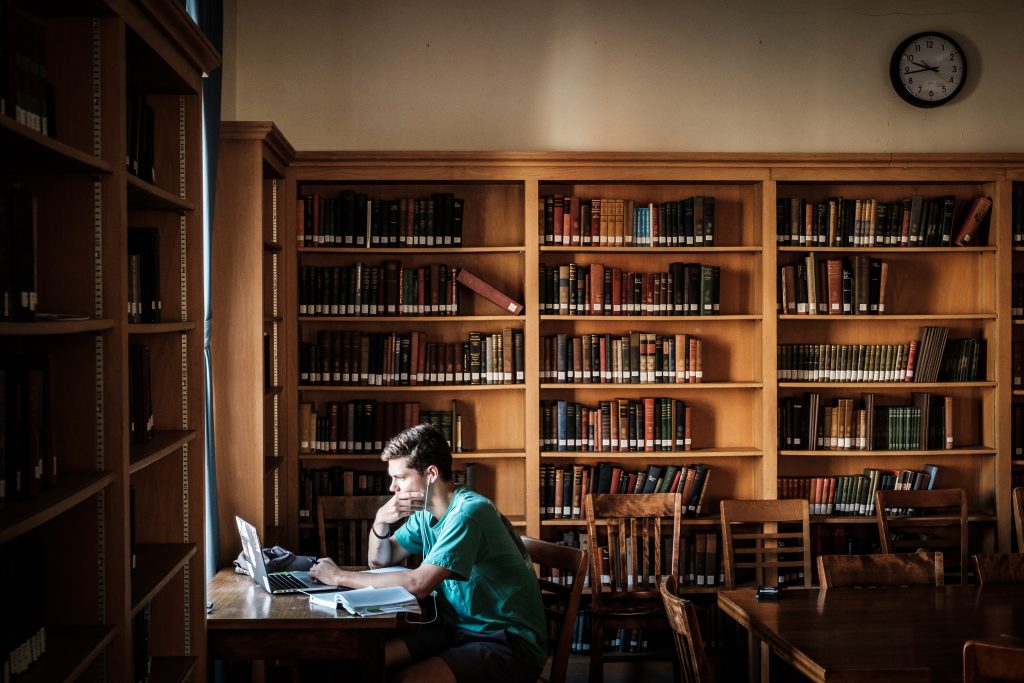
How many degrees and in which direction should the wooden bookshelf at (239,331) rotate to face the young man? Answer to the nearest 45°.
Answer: approximately 45° to its right

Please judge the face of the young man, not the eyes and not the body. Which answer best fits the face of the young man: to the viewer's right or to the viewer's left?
to the viewer's left

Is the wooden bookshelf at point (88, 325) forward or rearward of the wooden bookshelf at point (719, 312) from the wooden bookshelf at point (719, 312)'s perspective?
forward

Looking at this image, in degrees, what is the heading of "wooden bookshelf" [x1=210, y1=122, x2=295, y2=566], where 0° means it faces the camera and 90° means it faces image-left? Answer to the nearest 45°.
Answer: approximately 270°

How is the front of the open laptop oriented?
to the viewer's right

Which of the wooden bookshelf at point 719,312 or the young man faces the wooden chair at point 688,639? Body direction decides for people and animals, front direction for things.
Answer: the wooden bookshelf

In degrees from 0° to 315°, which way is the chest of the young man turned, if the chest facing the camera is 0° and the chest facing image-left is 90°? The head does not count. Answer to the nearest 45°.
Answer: approximately 90°

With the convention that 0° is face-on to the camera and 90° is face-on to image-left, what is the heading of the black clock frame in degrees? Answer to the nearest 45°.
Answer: approximately 0°
